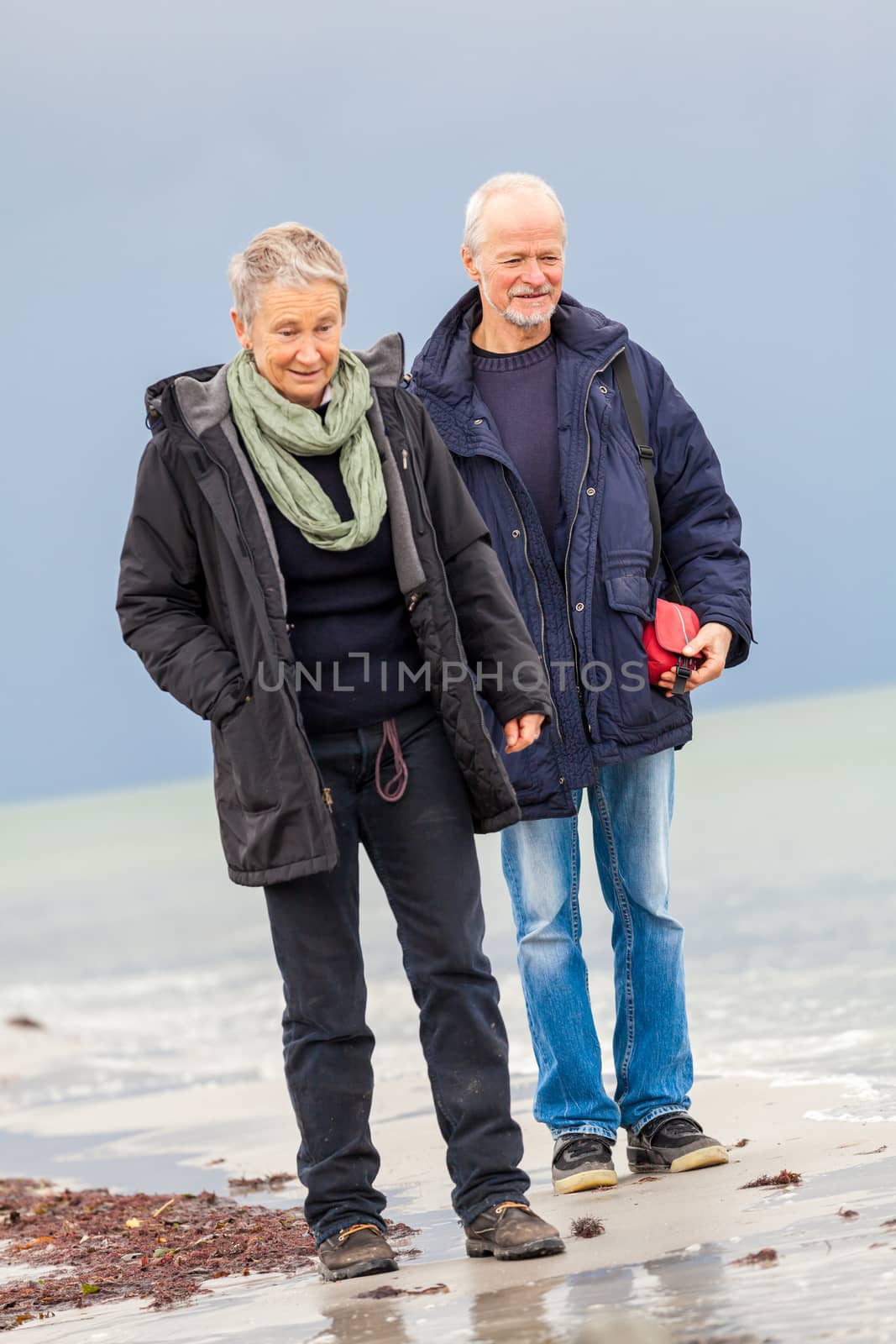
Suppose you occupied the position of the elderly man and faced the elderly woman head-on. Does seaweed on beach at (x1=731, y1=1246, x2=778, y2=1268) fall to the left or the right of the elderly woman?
left

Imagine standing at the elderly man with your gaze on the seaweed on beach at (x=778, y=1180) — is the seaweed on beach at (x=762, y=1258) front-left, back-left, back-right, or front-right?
front-right

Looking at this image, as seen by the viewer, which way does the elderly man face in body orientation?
toward the camera

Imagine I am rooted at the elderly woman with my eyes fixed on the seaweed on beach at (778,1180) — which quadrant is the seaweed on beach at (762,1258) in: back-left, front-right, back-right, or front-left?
front-right

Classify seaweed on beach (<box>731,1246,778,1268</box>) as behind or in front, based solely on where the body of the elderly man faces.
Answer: in front
